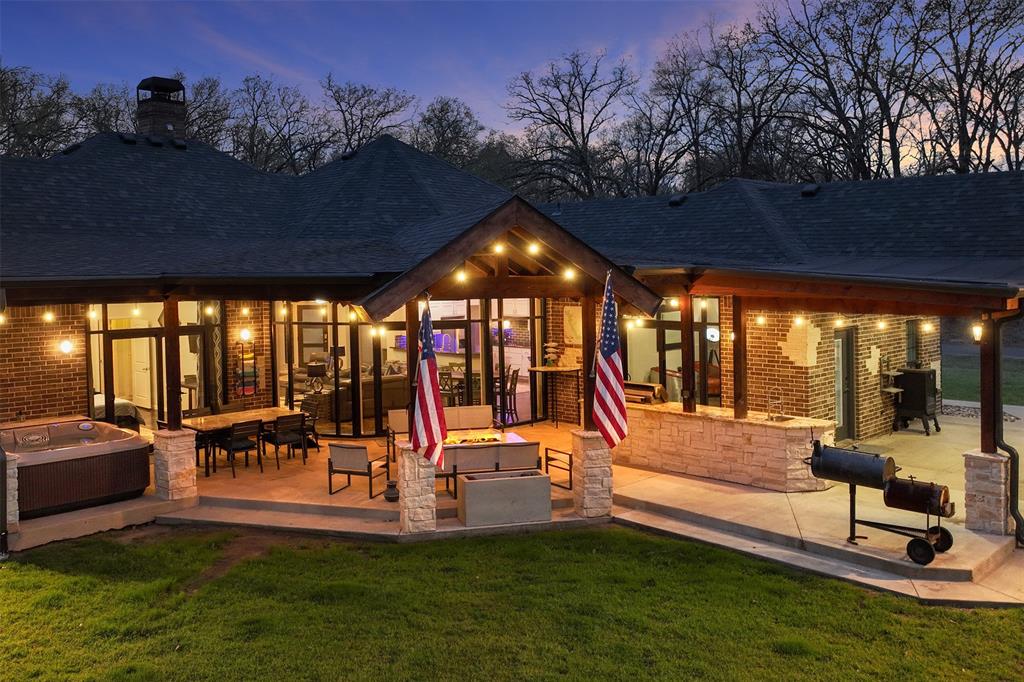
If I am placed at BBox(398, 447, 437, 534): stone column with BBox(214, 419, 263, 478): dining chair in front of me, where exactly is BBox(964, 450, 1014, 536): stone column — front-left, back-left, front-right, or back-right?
back-right

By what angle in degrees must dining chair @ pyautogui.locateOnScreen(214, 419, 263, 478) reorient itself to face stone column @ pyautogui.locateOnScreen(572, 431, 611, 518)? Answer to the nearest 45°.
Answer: approximately 180°

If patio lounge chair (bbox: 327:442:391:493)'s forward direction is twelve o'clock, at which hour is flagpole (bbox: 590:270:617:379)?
The flagpole is roughly at 2 o'clock from the patio lounge chair.

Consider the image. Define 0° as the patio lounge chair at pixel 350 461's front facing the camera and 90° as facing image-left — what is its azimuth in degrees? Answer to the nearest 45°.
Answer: approximately 225°

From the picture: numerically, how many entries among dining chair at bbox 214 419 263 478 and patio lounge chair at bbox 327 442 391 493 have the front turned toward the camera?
0

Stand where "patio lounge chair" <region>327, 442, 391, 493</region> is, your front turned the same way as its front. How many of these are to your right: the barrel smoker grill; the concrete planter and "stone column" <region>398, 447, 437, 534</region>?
3

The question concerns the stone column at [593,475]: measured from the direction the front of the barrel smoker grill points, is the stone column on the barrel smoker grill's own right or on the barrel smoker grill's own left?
on the barrel smoker grill's own right

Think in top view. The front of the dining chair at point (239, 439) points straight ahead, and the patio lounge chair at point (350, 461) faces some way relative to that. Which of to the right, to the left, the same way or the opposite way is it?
to the right

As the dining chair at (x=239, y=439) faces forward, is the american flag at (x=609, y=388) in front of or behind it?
behind

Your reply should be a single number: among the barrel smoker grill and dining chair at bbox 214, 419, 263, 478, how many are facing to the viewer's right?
0

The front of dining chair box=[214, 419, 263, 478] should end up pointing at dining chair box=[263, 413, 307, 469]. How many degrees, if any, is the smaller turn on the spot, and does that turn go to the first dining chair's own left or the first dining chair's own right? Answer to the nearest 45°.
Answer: approximately 135° to the first dining chair's own right

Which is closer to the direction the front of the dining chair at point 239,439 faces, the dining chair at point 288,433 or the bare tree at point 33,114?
the bare tree

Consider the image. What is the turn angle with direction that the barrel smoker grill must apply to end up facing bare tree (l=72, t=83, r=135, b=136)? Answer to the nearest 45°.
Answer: approximately 90° to its right
